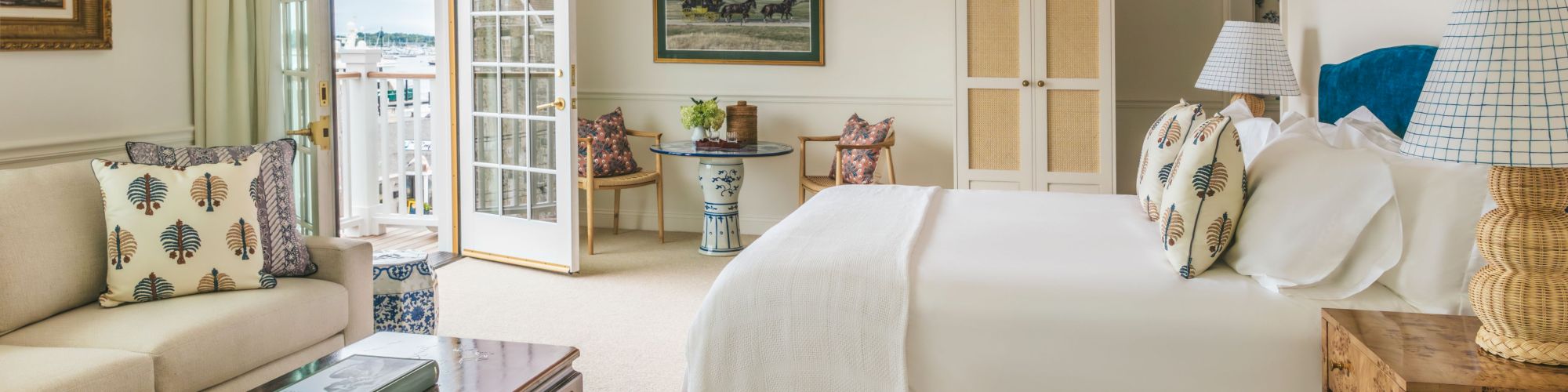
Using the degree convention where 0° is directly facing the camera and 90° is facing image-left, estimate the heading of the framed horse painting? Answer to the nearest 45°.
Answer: approximately 0°

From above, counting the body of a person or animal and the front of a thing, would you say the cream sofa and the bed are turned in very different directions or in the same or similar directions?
very different directions

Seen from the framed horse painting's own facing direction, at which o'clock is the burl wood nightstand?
The burl wood nightstand is roughly at 12 o'clock from the framed horse painting.

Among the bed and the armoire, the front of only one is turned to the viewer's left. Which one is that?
the bed

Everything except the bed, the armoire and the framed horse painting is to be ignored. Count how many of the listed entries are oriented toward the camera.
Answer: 2

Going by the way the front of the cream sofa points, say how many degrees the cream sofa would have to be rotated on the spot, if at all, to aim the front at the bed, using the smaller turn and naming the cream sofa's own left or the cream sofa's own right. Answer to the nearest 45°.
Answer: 0° — it already faces it

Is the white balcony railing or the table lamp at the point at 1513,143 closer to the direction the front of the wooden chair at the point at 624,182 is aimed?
the table lamp

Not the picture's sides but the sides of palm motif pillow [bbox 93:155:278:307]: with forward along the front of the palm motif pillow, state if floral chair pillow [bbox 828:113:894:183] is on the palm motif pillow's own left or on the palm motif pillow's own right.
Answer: on the palm motif pillow's own left

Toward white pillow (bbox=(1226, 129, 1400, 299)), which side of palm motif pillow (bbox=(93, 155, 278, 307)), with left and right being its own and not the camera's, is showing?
left

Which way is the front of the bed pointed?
to the viewer's left
